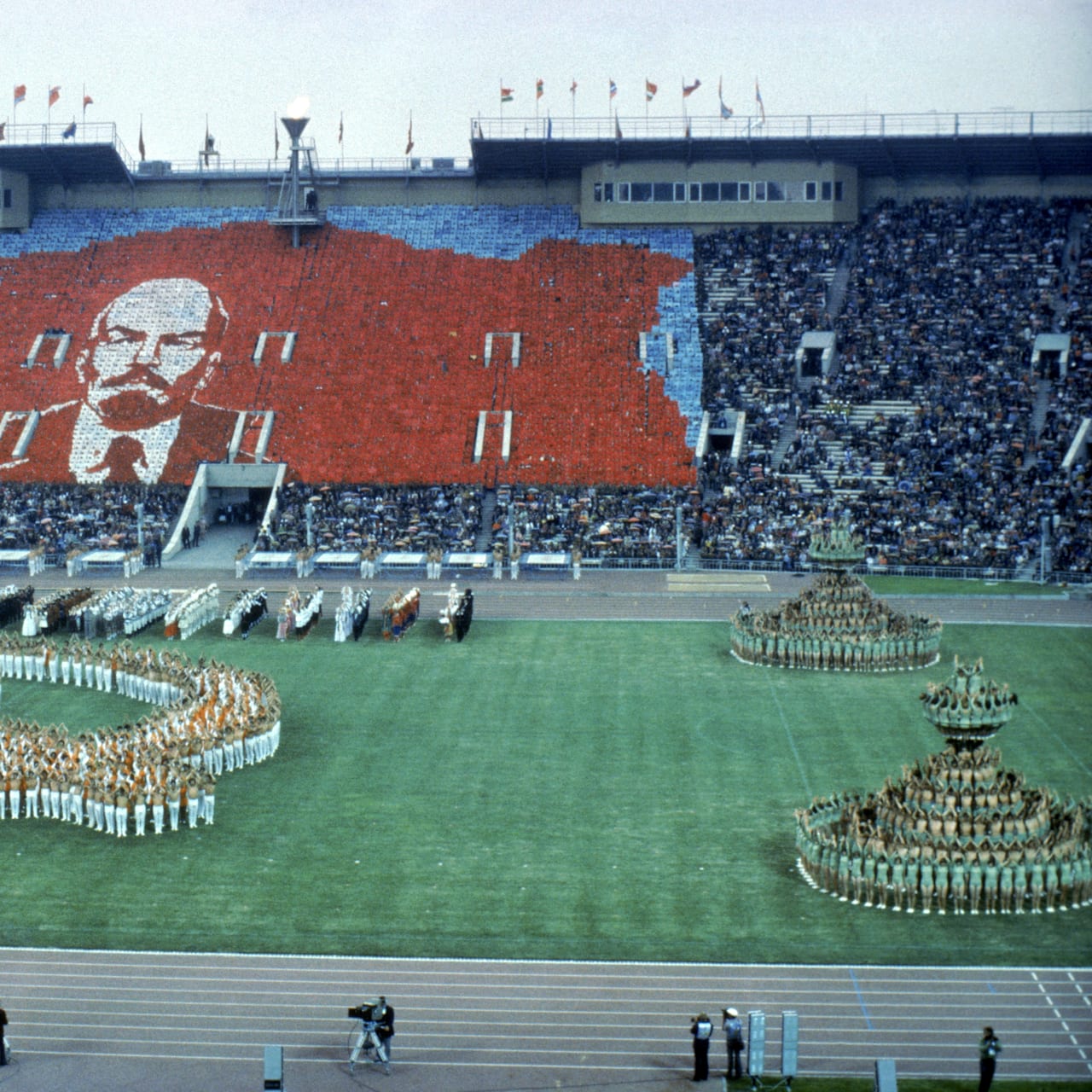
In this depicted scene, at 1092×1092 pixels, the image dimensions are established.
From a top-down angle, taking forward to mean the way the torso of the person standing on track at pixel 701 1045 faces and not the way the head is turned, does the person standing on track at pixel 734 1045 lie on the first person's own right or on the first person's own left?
on the first person's own right

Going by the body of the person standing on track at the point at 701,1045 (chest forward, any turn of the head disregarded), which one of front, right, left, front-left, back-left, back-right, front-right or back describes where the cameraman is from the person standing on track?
left

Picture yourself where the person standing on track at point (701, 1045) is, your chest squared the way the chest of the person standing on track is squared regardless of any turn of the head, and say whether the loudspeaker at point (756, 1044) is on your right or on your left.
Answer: on your right

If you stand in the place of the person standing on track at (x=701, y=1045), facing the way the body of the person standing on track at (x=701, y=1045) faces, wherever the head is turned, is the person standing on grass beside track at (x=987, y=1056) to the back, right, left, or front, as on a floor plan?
right

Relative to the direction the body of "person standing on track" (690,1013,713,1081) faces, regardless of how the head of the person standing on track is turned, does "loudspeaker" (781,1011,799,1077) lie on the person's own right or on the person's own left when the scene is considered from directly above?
on the person's own right

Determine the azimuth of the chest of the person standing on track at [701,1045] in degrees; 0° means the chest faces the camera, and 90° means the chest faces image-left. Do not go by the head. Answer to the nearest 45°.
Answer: approximately 180°

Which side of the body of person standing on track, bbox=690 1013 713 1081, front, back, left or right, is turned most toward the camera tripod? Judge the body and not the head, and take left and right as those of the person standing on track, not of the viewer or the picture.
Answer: left
